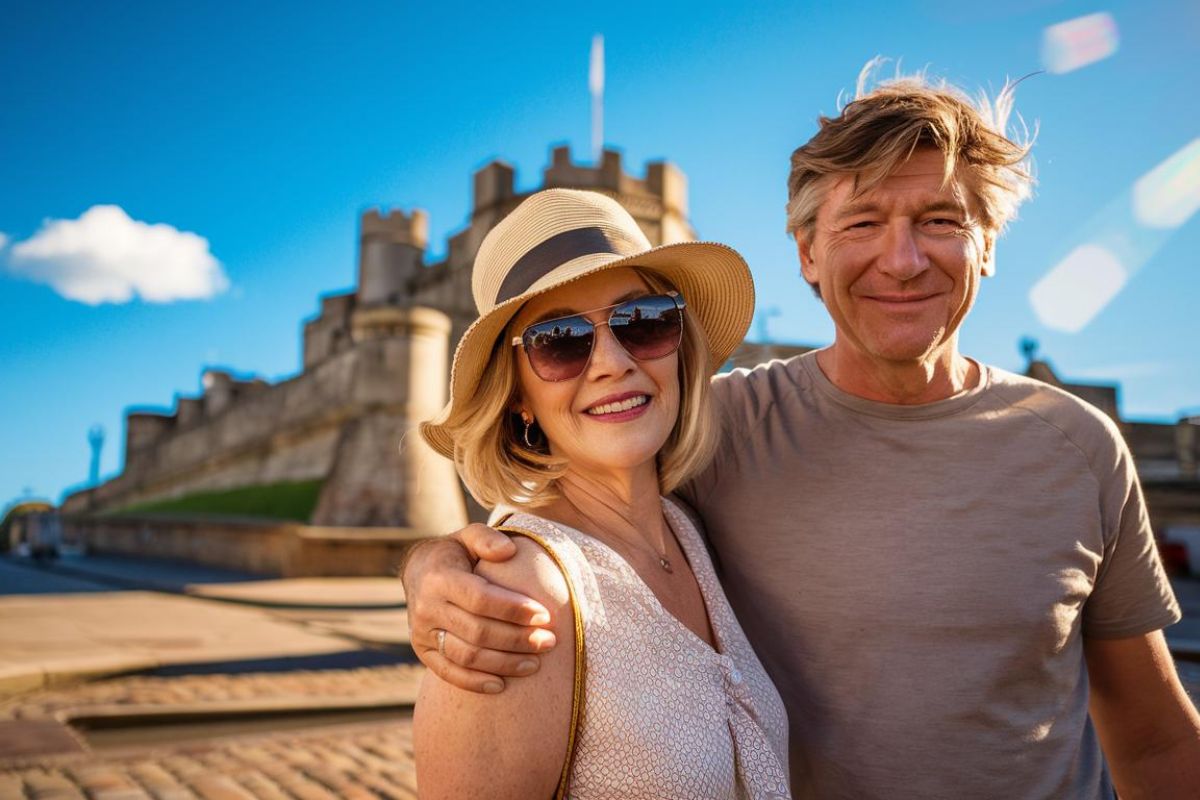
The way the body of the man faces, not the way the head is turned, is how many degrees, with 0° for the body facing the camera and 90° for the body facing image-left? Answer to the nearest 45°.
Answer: approximately 0°

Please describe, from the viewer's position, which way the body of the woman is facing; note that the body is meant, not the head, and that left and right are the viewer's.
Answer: facing the viewer and to the right of the viewer

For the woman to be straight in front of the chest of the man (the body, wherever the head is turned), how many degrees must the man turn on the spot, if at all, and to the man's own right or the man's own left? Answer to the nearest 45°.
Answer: approximately 45° to the man's own right

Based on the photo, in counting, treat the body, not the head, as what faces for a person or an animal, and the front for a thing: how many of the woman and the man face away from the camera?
0

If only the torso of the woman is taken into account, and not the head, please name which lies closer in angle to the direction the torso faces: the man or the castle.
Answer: the man

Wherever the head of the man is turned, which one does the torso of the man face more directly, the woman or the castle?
the woman

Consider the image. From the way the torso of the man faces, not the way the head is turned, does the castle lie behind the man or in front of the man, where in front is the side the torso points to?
behind
